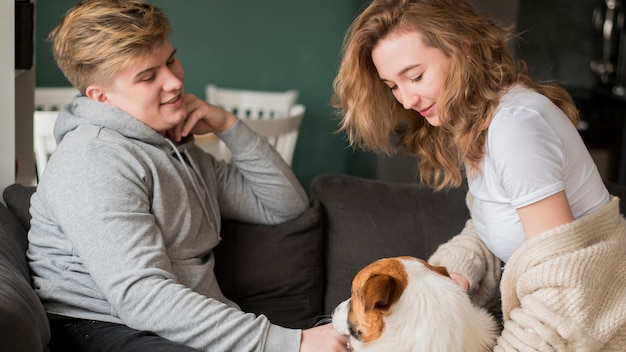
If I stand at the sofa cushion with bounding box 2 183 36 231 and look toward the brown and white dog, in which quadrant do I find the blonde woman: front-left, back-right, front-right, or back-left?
front-left

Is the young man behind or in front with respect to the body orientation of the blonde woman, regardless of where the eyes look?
in front

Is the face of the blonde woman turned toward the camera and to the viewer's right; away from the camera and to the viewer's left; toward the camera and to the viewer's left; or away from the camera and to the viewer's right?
toward the camera and to the viewer's left

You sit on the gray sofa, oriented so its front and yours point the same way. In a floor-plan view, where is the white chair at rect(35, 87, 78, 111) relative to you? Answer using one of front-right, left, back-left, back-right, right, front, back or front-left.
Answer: back-right

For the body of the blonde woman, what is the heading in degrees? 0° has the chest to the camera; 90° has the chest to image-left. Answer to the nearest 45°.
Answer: approximately 90°

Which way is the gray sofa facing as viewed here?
toward the camera

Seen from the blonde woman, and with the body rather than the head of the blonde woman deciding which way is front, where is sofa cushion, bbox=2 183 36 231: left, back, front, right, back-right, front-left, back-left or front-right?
front
